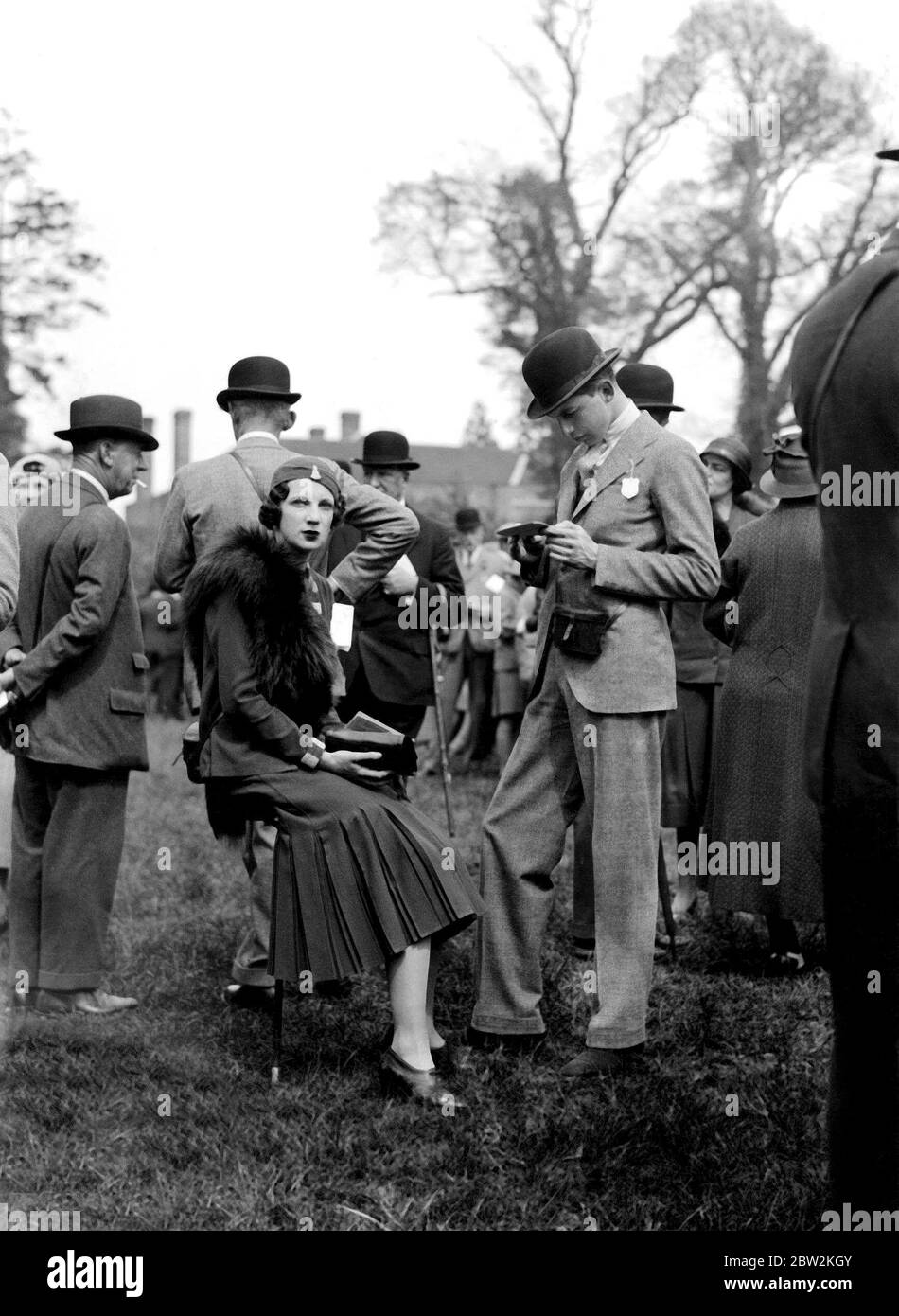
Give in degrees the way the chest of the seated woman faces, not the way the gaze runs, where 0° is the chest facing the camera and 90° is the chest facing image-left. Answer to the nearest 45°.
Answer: approximately 315°

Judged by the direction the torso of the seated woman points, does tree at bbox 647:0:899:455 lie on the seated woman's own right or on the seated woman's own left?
on the seated woman's own left
